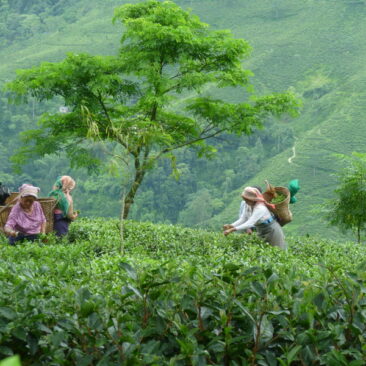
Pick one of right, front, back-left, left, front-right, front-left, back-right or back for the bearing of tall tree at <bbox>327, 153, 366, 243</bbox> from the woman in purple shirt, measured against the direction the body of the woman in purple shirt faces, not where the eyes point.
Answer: back-left

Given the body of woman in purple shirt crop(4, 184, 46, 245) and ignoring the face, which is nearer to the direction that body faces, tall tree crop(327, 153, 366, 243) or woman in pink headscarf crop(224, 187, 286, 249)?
the woman in pink headscarf

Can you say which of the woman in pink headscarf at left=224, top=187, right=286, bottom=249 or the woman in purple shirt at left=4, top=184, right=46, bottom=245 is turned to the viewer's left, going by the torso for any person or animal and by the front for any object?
the woman in pink headscarf

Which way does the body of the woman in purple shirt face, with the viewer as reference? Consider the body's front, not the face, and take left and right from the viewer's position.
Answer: facing the viewer

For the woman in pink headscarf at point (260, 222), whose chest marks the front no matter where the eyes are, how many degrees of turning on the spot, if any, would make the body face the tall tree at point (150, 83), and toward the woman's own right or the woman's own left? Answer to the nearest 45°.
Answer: approximately 90° to the woman's own right

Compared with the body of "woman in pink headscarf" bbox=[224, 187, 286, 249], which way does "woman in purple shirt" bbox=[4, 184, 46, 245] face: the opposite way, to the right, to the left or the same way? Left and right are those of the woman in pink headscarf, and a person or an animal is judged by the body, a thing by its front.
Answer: to the left

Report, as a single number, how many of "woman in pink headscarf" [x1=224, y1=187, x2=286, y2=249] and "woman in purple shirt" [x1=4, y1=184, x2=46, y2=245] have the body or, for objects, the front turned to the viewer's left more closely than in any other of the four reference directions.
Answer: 1

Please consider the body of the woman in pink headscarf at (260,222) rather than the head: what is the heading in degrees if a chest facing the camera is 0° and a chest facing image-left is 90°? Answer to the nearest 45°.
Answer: approximately 90°

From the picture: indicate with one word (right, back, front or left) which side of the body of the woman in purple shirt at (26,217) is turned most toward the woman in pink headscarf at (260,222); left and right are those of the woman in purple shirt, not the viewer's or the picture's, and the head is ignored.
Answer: left

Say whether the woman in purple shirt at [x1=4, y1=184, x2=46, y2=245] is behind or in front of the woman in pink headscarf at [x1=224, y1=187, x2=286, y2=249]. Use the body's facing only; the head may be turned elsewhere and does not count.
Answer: in front
